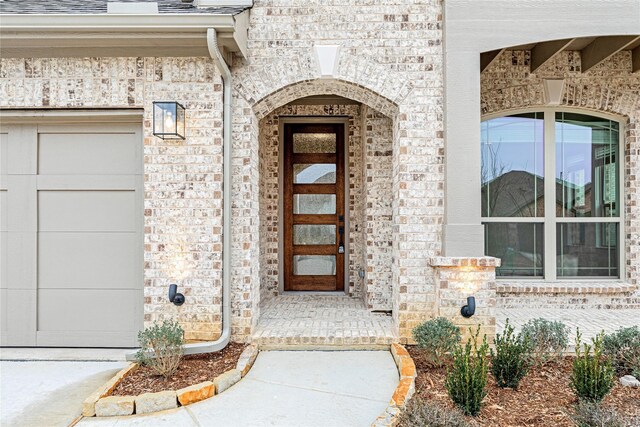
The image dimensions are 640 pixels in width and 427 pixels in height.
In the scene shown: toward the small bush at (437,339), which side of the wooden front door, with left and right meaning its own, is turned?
front

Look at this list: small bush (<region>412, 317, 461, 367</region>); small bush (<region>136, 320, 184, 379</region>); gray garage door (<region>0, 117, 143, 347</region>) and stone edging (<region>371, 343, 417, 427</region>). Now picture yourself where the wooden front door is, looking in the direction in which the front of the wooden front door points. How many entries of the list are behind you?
0

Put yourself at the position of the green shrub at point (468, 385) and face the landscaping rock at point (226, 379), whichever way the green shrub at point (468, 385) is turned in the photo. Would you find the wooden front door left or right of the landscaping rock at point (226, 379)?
right

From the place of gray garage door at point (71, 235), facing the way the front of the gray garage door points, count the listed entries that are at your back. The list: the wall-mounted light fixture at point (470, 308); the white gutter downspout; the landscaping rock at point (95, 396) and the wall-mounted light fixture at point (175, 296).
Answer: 0

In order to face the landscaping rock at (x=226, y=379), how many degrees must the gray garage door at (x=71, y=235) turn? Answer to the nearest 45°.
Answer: approximately 45° to its left

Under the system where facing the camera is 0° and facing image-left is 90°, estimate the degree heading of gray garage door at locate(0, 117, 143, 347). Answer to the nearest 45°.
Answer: approximately 0°

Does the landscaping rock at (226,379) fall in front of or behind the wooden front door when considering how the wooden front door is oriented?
in front

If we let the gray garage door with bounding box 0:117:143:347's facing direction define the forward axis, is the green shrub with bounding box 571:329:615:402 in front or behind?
in front

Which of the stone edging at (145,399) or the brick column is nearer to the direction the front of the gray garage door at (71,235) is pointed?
the stone edging

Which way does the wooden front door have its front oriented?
toward the camera

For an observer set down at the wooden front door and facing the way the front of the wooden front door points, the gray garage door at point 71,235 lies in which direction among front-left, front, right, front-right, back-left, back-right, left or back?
front-right

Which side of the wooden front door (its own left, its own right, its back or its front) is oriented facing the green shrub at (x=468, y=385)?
front

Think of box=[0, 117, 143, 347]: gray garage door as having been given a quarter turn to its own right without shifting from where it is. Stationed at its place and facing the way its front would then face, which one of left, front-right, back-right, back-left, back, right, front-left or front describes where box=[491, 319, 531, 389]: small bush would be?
back-left

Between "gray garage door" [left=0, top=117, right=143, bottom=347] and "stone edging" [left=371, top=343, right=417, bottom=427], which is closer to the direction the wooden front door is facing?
the stone edging

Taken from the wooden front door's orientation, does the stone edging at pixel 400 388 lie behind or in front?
in front

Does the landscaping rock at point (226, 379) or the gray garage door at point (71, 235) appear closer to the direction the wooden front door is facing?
the landscaping rock

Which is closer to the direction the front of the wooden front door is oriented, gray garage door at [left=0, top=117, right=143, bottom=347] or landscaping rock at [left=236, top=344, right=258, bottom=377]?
the landscaping rock

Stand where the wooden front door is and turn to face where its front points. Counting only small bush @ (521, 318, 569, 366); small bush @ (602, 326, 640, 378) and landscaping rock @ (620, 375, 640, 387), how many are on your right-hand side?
0
